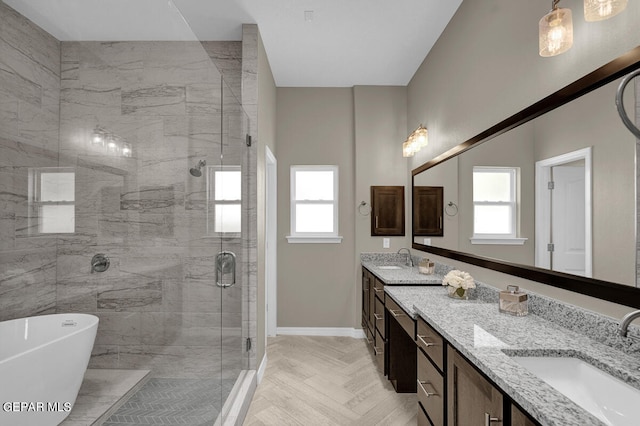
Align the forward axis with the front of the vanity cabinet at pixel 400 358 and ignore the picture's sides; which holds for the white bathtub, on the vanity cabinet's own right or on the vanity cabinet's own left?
on the vanity cabinet's own left

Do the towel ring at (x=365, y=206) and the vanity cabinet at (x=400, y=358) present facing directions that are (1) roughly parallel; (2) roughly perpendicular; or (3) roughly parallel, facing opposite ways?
roughly perpendicular

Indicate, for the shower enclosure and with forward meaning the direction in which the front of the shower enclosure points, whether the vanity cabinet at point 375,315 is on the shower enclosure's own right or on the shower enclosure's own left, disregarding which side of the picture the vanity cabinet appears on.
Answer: on the shower enclosure's own left

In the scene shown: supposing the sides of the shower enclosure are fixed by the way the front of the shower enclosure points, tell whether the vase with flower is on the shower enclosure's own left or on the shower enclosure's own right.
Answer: on the shower enclosure's own left

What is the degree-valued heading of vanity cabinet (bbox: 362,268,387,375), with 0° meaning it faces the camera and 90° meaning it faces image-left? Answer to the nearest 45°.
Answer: approximately 90°
